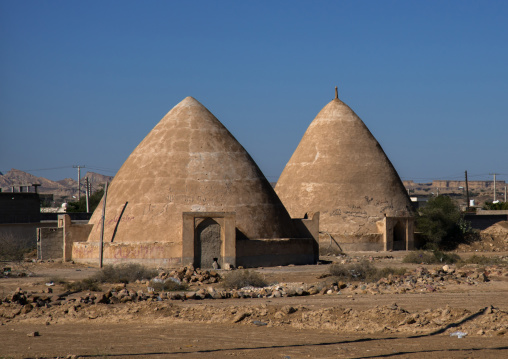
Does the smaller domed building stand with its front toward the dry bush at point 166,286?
no

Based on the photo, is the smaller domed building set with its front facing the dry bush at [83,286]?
no

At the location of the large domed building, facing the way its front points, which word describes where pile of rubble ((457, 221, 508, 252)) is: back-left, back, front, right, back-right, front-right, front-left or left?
back-left

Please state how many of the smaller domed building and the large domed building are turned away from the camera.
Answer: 0

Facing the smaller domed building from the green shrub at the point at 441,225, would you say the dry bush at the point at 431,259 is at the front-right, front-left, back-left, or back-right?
front-left

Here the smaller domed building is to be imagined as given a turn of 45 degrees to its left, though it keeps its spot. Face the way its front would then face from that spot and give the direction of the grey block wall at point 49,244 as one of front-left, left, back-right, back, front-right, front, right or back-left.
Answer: back-right

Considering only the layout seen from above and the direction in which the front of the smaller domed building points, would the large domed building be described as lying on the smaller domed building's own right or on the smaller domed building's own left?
on the smaller domed building's own right

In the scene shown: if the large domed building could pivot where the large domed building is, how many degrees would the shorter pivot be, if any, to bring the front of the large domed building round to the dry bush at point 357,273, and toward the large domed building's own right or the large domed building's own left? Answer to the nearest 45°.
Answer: approximately 45° to the large domed building's own left

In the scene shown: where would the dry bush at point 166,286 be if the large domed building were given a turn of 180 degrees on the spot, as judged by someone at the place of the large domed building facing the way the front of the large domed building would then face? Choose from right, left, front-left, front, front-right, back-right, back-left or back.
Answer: back

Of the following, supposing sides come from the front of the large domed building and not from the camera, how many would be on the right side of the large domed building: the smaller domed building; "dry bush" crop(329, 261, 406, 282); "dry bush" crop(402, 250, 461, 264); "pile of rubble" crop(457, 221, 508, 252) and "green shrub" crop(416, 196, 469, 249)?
0

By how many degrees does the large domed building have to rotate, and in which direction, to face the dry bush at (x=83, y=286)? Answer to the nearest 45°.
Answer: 0° — it already faces it

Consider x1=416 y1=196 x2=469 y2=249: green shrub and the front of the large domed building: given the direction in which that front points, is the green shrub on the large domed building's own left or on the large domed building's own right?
on the large domed building's own left

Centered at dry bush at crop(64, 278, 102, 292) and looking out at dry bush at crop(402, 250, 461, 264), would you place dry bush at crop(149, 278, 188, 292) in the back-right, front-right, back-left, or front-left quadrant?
front-right

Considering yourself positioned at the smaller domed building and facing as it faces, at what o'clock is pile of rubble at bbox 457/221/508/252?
The pile of rubble is roughly at 10 o'clock from the smaller domed building.

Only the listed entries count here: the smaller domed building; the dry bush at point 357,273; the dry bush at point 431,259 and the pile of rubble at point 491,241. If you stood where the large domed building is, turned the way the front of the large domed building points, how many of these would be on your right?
0

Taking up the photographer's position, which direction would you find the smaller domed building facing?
facing the viewer and to the right of the viewer

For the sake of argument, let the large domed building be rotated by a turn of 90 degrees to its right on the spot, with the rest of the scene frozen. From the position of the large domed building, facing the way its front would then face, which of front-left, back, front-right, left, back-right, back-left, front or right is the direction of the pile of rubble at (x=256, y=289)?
left

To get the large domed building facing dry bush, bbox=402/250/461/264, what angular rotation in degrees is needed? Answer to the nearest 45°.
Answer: approximately 90° to its left

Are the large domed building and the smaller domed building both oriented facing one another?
no

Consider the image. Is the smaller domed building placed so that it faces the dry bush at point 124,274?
no

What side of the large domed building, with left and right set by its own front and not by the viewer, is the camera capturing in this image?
front
